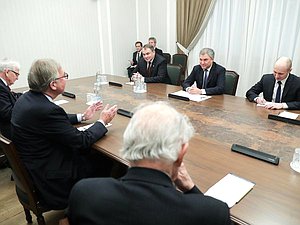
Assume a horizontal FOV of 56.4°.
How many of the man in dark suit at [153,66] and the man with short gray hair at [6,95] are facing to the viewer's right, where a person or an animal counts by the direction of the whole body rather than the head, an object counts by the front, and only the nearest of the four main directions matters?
1

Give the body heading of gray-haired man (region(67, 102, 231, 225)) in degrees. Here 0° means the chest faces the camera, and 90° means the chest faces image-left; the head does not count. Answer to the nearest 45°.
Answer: approximately 225°

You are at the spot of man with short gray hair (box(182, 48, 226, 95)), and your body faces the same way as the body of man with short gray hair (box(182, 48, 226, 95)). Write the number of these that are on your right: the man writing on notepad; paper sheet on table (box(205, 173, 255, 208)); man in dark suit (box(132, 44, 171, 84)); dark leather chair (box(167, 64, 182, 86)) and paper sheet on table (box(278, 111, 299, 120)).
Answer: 2

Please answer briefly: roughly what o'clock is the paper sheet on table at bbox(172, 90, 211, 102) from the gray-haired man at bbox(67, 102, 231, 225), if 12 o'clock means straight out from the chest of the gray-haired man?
The paper sheet on table is roughly at 11 o'clock from the gray-haired man.

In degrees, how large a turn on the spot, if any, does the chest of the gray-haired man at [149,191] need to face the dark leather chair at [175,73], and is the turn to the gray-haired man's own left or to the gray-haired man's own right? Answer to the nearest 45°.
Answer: approximately 45° to the gray-haired man's own left

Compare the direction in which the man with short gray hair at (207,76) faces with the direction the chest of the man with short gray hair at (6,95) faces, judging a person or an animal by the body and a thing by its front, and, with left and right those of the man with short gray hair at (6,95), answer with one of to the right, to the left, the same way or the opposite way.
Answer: the opposite way

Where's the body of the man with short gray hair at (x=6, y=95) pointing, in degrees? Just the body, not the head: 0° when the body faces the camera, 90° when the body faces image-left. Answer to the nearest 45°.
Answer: approximately 270°

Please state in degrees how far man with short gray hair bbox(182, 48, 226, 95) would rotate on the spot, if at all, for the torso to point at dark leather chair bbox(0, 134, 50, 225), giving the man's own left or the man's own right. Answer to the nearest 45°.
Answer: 0° — they already face it

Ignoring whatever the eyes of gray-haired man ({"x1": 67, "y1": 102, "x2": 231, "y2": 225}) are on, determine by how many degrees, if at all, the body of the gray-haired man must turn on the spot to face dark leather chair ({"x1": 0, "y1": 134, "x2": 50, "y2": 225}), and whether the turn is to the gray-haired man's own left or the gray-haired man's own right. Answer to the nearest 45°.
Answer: approximately 90° to the gray-haired man's own left
